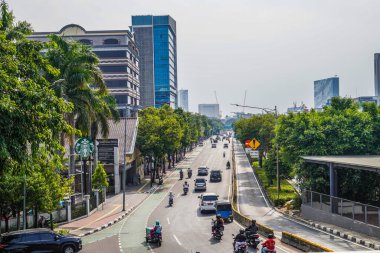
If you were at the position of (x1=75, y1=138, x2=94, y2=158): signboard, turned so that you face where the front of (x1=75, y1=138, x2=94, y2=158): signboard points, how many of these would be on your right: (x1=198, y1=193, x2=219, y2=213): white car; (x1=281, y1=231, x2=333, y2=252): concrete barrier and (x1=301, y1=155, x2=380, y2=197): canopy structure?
0

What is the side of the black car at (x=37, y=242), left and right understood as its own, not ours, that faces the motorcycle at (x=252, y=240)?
front

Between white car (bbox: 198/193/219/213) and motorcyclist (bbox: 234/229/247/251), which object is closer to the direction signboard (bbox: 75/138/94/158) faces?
the motorcyclist

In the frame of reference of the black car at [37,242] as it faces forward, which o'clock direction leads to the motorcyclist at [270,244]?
The motorcyclist is roughly at 1 o'clock from the black car.

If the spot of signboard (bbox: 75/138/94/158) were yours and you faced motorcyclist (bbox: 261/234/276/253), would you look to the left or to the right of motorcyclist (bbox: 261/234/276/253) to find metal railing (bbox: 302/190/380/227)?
left

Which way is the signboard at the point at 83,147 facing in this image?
toward the camera

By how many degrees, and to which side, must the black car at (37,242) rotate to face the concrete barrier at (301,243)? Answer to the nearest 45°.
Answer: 0° — it already faces it

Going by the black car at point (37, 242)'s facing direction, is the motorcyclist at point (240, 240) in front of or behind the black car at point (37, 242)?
in front

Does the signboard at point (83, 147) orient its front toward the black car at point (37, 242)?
yes

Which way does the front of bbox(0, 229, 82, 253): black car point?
to the viewer's right

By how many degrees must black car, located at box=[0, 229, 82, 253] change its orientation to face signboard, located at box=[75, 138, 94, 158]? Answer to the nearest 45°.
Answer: approximately 90° to its left
